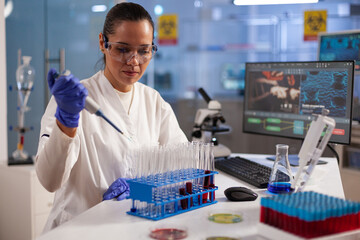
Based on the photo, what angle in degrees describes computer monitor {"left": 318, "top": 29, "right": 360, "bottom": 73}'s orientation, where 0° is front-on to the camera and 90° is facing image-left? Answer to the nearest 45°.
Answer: approximately 45°

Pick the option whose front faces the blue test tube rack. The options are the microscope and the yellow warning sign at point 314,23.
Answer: the yellow warning sign

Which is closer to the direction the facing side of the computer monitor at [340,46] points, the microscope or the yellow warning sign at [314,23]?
the microscope
